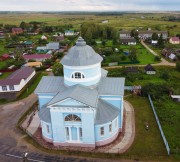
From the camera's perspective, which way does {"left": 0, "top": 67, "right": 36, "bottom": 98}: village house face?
toward the camera

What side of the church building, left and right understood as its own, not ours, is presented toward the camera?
front

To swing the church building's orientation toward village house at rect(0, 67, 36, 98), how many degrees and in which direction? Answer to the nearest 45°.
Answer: approximately 135° to its right

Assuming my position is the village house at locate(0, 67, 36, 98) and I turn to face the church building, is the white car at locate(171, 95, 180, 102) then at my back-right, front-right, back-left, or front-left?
front-left

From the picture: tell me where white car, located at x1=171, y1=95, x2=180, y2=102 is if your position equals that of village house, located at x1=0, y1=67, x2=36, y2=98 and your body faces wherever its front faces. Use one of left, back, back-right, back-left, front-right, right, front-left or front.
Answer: front-left

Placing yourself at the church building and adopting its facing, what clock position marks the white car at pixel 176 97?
The white car is roughly at 8 o'clock from the church building.

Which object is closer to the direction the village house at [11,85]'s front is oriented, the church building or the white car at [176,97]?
the church building

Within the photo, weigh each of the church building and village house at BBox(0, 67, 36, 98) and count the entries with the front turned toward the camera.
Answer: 2
